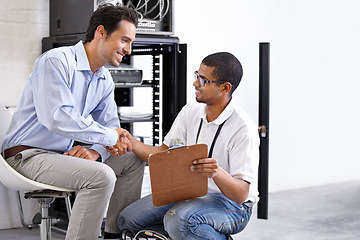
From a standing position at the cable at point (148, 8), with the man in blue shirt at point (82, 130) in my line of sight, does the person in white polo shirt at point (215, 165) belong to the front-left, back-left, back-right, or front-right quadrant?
front-left

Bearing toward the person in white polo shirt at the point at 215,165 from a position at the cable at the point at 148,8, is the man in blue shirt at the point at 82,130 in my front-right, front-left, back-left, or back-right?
front-right

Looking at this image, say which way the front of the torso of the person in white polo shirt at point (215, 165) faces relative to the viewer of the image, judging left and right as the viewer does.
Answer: facing the viewer and to the left of the viewer

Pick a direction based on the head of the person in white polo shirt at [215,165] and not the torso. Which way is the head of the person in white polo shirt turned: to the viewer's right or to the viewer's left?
to the viewer's left

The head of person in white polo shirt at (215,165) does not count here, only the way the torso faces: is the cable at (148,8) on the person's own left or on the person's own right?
on the person's own right

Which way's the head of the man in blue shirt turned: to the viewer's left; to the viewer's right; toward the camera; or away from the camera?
to the viewer's right
